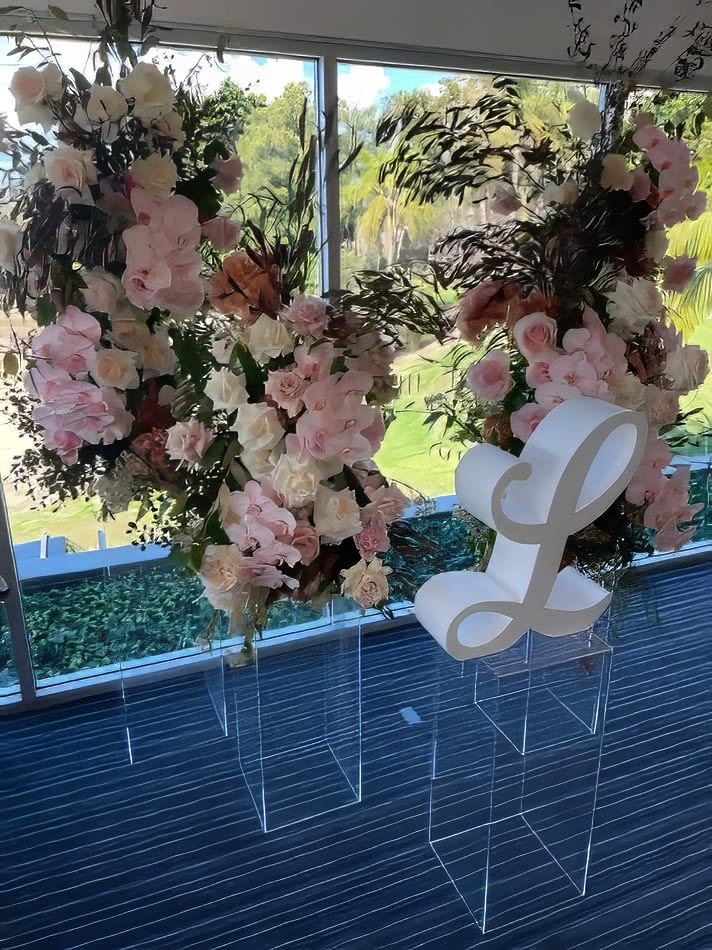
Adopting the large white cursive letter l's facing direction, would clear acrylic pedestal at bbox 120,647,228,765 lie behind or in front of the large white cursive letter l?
behind

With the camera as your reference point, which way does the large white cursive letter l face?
facing the viewer and to the right of the viewer
